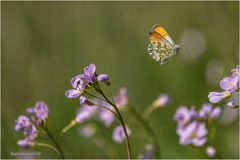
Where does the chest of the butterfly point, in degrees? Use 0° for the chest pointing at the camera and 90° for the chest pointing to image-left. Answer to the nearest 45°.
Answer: approximately 270°

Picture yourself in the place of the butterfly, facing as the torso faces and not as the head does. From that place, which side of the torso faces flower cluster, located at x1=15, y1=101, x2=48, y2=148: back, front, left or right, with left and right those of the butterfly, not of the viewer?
back

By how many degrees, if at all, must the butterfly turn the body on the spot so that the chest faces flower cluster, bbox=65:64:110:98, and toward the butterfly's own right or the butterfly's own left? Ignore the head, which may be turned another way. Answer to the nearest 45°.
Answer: approximately 135° to the butterfly's own right
